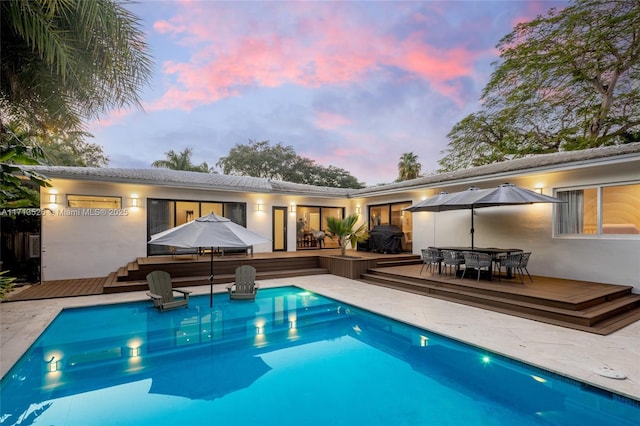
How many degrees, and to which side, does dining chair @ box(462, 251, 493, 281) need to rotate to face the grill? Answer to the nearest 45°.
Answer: approximately 90° to its left

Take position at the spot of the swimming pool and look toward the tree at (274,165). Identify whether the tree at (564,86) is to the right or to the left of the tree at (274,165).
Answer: right

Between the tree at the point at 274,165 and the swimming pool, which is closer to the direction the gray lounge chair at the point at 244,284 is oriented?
the swimming pool

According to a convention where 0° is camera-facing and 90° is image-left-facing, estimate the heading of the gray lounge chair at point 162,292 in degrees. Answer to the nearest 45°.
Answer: approximately 315°

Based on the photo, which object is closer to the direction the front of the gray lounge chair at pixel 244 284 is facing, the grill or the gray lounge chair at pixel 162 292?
the gray lounge chair at pixel 162 292

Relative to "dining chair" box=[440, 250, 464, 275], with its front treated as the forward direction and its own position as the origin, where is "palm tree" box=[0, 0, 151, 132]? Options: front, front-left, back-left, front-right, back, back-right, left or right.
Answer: back
